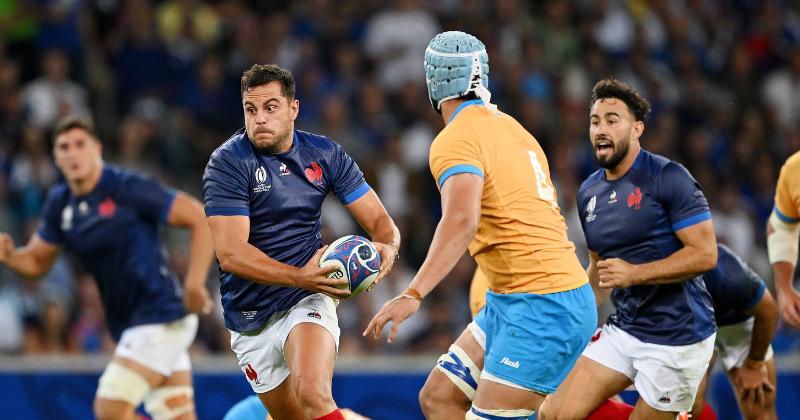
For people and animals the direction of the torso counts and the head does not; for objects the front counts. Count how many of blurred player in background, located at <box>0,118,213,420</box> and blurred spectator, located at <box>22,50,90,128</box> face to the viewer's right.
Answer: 0

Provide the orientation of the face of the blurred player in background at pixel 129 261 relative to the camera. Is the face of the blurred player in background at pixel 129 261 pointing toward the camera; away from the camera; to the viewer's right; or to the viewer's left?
toward the camera

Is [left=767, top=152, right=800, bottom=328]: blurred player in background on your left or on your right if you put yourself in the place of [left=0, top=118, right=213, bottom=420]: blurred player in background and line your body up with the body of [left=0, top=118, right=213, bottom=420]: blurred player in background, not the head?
on your left

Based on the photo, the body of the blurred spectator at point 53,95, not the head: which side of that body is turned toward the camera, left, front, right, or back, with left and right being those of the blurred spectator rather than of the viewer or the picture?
front

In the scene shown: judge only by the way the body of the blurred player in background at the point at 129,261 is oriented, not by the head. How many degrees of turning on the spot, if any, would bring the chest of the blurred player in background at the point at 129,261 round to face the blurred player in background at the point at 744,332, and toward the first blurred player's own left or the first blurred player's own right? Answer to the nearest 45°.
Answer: approximately 90° to the first blurred player's own left

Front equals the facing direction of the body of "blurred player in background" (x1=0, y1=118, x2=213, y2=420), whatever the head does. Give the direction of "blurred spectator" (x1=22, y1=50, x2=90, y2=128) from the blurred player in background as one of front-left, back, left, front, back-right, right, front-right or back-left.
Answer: back-right

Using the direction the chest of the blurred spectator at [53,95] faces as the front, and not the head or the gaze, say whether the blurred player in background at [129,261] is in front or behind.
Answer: in front

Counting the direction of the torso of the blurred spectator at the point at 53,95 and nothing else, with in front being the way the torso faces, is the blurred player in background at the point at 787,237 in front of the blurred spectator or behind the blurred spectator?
in front

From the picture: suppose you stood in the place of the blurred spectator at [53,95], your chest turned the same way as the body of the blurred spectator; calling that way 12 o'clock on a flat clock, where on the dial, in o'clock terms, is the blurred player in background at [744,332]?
The blurred player in background is roughly at 11 o'clock from the blurred spectator.

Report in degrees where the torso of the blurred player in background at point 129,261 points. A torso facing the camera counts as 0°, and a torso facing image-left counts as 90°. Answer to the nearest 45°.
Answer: approximately 45°

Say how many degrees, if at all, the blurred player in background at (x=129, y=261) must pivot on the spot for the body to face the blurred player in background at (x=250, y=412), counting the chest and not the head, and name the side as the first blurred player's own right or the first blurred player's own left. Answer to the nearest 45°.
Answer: approximately 90° to the first blurred player's own left

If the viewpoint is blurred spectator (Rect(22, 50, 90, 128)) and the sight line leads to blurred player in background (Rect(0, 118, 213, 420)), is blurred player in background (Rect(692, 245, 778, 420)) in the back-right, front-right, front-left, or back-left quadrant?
front-left

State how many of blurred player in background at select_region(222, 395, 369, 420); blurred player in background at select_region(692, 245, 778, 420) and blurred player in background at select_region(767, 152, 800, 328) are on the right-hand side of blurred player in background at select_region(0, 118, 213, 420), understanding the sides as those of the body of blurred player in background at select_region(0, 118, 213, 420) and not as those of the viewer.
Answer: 0

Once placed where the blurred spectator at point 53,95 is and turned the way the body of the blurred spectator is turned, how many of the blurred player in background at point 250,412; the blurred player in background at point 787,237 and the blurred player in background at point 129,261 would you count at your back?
0

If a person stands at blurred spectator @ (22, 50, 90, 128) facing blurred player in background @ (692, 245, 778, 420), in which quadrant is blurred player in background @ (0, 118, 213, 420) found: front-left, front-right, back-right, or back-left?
front-right
